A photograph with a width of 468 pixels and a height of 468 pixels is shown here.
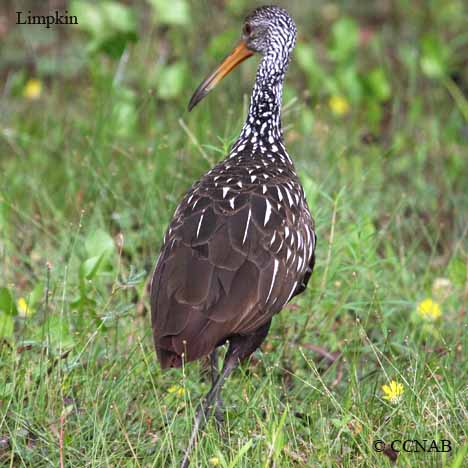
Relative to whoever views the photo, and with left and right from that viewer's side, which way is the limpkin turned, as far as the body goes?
facing away from the viewer and to the right of the viewer

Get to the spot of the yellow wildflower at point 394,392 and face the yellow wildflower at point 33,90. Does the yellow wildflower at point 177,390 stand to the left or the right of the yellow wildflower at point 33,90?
left

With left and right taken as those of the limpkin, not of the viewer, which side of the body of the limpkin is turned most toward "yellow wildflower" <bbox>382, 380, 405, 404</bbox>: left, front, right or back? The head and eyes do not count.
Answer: right

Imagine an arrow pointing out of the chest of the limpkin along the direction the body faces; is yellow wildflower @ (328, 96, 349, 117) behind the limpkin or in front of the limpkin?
in front

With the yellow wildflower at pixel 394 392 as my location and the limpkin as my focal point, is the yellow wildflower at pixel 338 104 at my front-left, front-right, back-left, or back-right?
front-right

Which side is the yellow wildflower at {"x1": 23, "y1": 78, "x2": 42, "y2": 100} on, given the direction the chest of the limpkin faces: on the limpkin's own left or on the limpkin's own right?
on the limpkin's own left

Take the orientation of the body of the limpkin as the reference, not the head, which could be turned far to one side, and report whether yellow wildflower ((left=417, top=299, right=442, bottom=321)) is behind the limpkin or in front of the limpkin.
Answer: in front

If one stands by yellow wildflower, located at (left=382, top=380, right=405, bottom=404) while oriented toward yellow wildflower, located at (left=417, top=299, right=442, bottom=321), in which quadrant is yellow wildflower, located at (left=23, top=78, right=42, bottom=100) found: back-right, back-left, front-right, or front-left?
front-left
